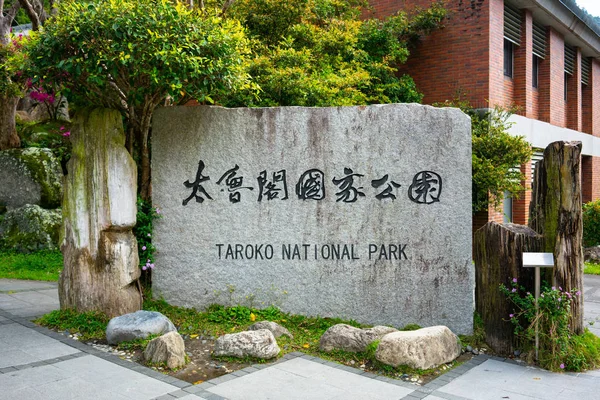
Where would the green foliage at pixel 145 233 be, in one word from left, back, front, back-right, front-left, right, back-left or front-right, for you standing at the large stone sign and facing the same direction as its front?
right

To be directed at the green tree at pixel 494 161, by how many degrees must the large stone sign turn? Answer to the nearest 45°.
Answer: approximately 135° to its left

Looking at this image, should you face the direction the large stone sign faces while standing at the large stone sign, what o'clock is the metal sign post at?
The metal sign post is roughly at 10 o'clock from the large stone sign.

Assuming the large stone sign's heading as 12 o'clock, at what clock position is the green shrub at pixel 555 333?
The green shrub is roughly at 10 o'clock from the large stone sign.

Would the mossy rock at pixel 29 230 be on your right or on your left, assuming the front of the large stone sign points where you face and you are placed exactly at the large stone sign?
on your right

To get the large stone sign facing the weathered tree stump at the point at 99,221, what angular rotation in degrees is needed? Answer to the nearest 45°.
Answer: approximately 90° to its right

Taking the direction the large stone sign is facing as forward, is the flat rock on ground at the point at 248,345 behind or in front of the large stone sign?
in front

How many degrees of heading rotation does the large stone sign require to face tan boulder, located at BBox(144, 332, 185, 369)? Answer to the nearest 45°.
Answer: approximately 45° to its right

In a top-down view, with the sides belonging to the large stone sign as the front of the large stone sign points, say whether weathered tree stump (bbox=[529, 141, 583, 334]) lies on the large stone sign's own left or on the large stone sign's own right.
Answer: on the large stone sign's own left

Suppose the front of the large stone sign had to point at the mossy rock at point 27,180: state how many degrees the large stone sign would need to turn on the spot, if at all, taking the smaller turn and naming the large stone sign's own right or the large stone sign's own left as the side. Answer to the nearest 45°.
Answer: approximately 135° to the large stone sign's own right

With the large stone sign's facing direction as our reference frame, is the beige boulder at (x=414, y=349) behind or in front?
in front

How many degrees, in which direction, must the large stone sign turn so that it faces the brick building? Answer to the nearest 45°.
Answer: approximately 135° to its left

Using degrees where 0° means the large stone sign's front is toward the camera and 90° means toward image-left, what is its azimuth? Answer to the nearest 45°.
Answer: approximately 0°
